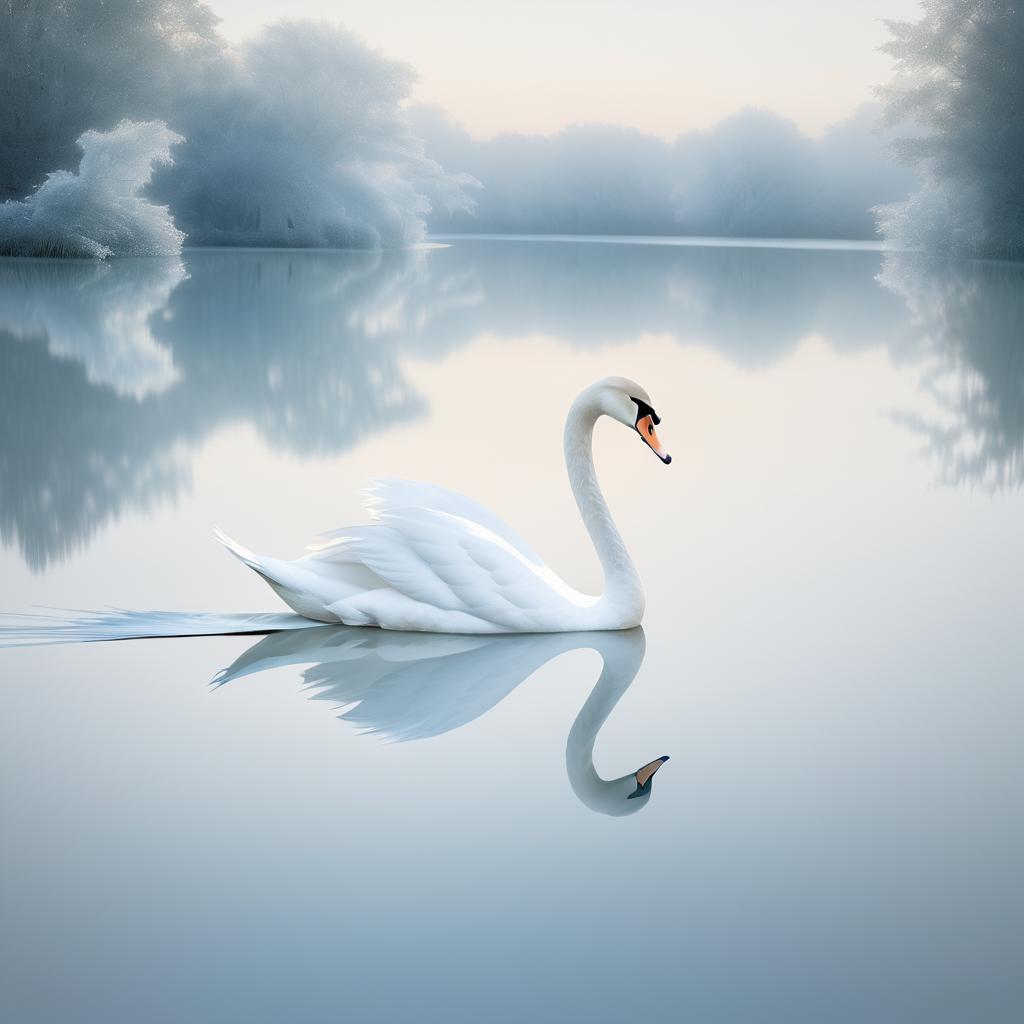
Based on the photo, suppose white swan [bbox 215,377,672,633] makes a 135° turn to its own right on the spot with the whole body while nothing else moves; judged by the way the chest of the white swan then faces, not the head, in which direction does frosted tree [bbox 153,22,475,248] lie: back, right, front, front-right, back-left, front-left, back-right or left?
back-right

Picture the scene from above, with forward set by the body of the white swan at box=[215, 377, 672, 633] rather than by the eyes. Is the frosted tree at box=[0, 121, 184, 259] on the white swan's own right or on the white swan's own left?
on the white swan's own left

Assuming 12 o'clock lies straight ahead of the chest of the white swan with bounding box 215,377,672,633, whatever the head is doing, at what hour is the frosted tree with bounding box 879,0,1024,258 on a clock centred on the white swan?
The frosted tree is roughly at 10 o'clock from the white swan.

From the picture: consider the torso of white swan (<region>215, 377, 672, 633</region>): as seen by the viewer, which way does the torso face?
to the viewer's right

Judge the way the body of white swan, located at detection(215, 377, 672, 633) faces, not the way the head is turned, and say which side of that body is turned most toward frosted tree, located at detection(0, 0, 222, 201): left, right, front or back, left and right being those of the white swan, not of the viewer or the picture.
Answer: left
